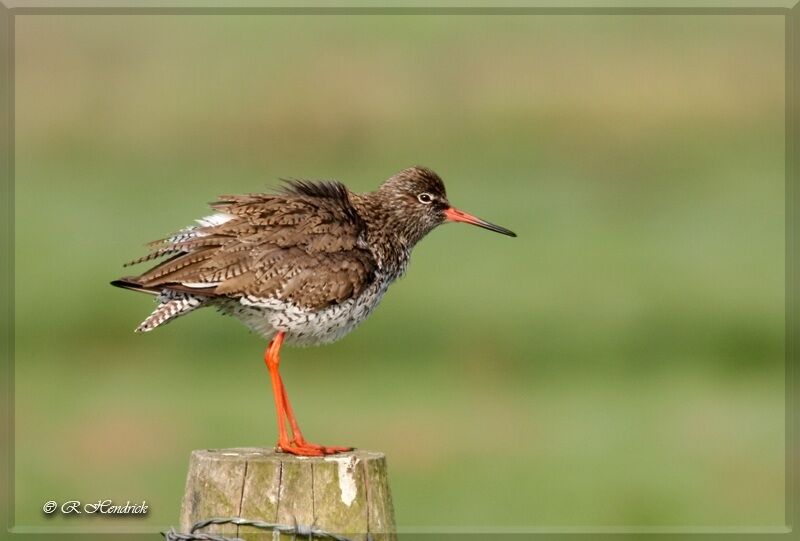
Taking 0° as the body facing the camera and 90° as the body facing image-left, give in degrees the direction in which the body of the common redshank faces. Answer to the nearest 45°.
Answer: approximately 270°
